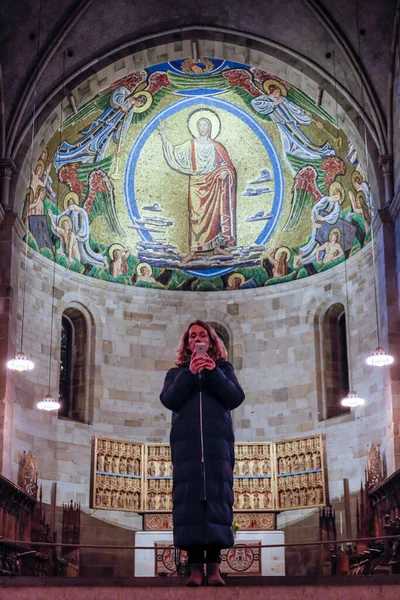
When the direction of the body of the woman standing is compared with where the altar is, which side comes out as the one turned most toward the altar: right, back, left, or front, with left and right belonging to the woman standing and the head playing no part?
back

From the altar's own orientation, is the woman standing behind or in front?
in front

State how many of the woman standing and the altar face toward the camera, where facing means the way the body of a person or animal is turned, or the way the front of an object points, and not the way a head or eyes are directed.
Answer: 2

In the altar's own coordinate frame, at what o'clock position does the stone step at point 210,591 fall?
The stone step is roughly at 12 o'clock from the altar.
